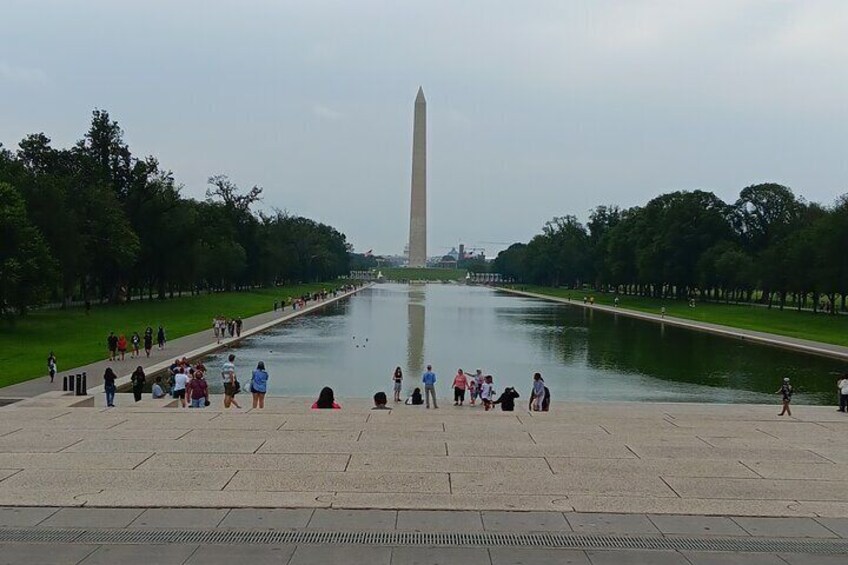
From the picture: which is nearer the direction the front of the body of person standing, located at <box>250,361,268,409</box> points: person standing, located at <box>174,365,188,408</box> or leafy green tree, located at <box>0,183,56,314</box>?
the leafy green tree

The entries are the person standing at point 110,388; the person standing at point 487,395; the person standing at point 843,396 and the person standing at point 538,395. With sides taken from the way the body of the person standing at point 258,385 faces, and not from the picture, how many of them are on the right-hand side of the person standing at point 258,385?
3

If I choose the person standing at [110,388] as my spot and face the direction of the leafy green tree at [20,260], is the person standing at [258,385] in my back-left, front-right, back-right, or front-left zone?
back-right

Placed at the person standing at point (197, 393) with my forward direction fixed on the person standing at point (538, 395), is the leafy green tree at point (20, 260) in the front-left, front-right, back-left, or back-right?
back-left

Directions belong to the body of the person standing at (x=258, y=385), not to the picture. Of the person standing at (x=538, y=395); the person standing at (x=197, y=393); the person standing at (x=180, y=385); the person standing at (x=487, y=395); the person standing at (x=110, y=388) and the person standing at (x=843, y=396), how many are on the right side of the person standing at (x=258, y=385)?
3

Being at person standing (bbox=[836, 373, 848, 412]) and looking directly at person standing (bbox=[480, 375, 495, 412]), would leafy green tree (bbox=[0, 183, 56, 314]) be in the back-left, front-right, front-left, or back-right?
front-right

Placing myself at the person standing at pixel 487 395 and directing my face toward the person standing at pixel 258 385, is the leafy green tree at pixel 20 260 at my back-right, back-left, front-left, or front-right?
front-right

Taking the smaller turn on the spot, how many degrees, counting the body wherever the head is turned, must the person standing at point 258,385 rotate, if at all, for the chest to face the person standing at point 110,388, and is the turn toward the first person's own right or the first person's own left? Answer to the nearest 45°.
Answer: approximately 90° to the first person's own left

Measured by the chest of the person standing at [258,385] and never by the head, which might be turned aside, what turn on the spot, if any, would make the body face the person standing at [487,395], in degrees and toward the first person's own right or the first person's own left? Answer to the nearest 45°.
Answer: approximately 90° to the first person's own right

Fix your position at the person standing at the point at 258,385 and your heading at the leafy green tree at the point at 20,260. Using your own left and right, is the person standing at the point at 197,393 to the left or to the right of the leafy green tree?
left

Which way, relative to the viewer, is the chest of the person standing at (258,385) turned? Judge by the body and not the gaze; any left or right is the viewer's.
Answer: facing away from the viewer

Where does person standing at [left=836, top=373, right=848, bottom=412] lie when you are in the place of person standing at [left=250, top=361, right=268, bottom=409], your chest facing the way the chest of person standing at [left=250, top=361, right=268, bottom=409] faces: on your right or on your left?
on your right

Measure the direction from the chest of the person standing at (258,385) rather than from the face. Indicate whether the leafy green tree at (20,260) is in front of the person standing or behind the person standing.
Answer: in front

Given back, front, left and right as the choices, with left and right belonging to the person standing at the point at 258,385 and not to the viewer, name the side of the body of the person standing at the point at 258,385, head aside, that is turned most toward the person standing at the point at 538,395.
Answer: right

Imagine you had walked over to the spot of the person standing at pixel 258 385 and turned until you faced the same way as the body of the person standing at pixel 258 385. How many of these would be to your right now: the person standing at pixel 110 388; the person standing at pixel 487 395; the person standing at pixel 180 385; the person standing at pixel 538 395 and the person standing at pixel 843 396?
3

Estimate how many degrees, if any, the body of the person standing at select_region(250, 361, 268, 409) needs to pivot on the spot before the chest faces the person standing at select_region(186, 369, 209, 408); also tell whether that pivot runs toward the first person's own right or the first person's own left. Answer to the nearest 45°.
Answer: approximately 90° to the first person's own left
